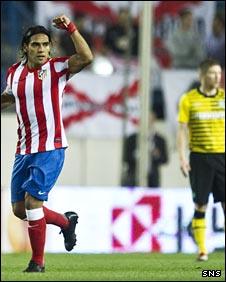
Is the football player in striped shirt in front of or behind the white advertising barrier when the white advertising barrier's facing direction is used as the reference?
in front

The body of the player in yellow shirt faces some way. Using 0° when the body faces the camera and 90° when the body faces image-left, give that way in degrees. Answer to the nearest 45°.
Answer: approximately 0°

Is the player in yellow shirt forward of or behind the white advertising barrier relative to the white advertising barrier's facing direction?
forward

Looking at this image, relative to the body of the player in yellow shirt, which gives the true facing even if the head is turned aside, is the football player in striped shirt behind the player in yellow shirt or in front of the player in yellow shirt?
in front

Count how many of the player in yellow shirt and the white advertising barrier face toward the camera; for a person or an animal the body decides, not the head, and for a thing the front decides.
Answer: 2

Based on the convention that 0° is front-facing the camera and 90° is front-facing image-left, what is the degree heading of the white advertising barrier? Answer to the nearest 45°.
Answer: approximately 0°

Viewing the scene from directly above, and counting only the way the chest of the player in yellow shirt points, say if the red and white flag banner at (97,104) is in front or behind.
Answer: behind
